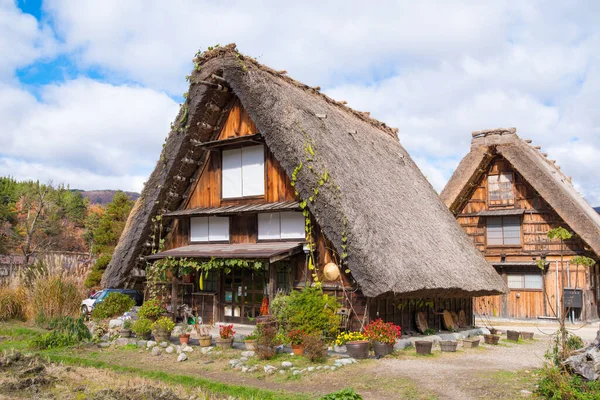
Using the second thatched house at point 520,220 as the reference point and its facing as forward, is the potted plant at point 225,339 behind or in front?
in front

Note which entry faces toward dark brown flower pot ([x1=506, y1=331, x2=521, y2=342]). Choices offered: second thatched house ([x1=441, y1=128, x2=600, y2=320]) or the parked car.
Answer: the second thatched house

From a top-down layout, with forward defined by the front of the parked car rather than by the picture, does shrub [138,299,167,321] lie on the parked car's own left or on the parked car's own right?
on the parked car's own left

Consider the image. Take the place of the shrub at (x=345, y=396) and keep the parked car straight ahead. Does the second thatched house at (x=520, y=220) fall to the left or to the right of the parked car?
right

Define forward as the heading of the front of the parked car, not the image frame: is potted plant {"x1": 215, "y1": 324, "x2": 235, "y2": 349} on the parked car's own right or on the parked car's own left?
on the parked car's own left

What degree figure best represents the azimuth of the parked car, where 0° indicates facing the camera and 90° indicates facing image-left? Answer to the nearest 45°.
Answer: approximately 45°

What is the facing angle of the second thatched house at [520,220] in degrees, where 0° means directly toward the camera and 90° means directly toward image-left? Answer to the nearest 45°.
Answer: approximately 0°
